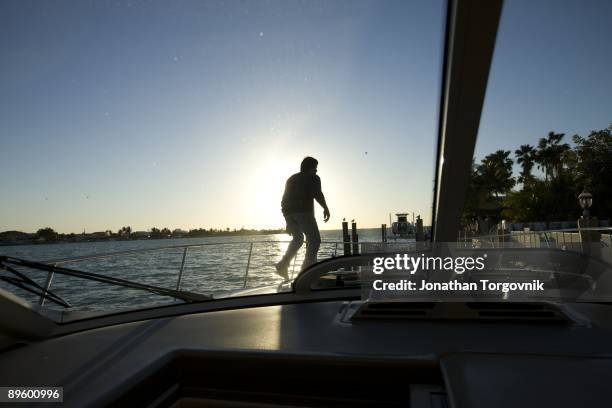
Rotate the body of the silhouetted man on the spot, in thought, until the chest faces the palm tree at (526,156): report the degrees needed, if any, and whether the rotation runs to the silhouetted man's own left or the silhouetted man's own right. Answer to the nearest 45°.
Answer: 0° — they already face it

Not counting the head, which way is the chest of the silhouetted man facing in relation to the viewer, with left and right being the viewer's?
facing away from the viewer and to the right of the viewer
